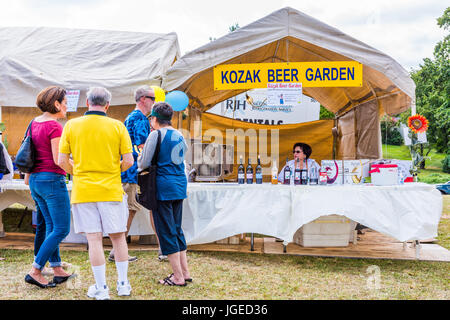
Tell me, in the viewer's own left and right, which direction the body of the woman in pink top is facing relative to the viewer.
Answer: facing away from the viewer and to the right of the viewer

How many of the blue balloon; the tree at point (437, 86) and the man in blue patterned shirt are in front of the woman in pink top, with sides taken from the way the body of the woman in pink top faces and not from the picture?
3

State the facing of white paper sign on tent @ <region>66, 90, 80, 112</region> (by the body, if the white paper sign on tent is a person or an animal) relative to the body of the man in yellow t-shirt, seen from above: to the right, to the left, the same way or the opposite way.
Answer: the opposite way

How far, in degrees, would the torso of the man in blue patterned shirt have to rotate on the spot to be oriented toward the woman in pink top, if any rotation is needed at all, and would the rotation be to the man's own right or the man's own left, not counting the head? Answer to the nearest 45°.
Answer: approximately 135° to the man's own right

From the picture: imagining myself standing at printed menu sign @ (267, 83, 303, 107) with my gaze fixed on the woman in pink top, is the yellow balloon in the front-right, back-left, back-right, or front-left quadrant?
front-right

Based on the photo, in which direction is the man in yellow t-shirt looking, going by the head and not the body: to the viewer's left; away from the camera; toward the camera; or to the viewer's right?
away from the camera

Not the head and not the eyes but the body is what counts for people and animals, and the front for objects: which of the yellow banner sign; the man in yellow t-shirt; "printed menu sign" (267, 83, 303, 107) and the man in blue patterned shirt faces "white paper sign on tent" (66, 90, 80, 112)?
the man in yellow t-shirt

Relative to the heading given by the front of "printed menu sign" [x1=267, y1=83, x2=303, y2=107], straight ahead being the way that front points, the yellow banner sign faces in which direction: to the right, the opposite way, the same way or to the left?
the same way

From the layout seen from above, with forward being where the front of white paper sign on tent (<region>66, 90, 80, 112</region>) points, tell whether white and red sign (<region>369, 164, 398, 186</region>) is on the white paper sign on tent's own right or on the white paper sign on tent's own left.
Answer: on the white paper sign on tent's own left

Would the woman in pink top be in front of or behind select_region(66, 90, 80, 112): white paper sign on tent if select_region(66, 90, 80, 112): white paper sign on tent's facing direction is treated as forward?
in front

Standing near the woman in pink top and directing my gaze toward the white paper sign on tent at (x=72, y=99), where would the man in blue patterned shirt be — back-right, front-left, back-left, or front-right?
front-right

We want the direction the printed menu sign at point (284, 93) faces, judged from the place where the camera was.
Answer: facing the viewer

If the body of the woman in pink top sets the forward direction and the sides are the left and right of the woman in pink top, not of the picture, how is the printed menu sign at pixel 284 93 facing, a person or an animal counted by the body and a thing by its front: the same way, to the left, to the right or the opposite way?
the opposite way

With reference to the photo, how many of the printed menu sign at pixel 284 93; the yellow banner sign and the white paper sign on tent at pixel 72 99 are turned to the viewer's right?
0

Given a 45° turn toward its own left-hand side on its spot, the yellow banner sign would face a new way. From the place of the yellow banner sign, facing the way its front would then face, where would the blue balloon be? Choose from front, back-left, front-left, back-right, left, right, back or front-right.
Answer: back-right
